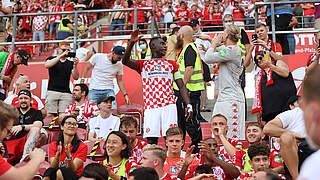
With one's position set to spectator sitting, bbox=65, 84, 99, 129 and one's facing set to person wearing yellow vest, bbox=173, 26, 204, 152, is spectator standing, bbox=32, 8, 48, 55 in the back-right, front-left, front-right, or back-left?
back-left

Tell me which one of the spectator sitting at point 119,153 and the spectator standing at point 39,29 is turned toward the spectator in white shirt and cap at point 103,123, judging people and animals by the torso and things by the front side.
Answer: the spectator standing at point 39,29

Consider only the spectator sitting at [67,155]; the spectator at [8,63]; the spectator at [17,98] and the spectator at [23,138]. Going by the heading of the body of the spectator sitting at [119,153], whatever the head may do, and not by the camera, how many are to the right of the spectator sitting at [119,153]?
4

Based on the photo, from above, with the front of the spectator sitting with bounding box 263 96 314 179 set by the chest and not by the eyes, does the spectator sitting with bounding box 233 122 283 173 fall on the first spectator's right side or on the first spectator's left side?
on the first spectator's right side

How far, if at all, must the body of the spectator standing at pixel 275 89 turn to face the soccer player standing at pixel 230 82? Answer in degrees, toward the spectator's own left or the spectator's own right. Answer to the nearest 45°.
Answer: approximately 45° to the spectator's own right

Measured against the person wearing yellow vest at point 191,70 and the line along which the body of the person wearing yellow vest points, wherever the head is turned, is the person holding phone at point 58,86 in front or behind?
in front

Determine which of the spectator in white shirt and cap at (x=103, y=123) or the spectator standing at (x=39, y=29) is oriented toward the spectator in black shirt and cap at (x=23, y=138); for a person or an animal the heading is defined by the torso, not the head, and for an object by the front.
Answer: the spectator standing at (x=39, y=29)

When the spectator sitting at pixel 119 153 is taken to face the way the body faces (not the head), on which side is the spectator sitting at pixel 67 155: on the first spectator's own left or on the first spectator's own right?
on the first spectator's own right
